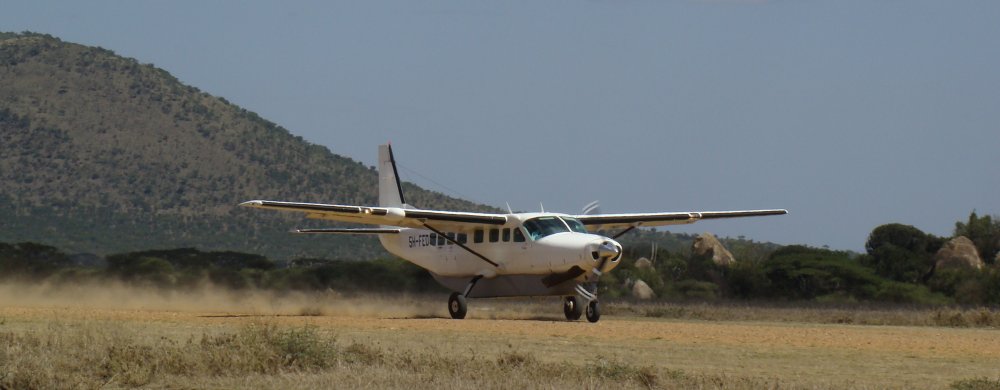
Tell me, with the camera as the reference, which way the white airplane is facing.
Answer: facing the viewer and to the right of the viewer
